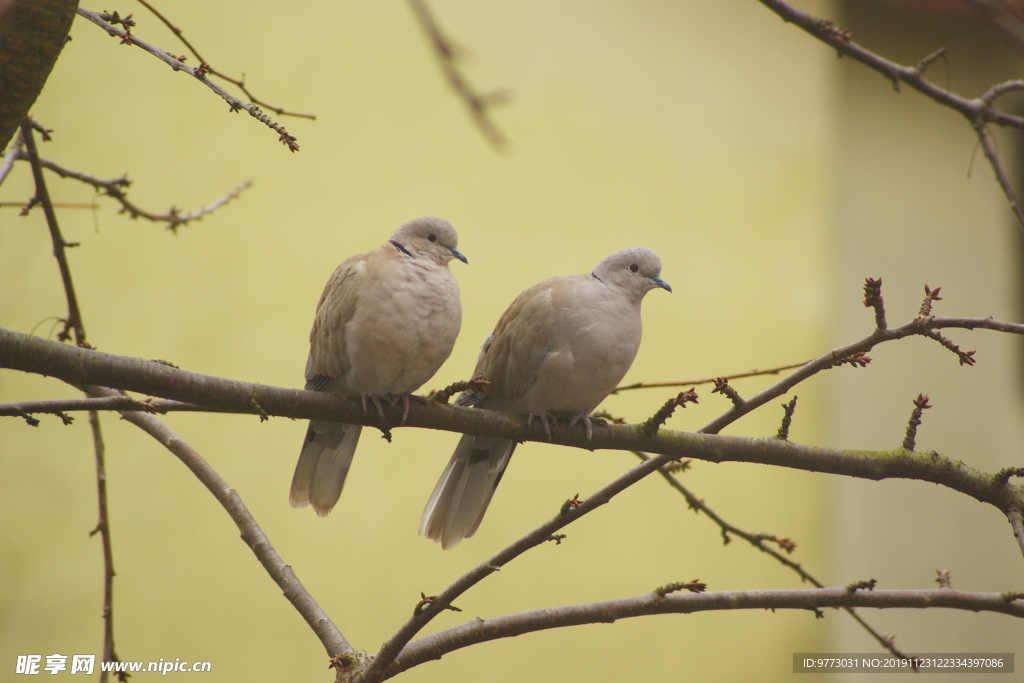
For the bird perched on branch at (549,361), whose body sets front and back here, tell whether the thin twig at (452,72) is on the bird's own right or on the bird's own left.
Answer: on the bird's own right

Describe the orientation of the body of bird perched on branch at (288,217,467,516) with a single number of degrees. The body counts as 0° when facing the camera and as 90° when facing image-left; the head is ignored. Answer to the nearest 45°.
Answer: approximately 315°
